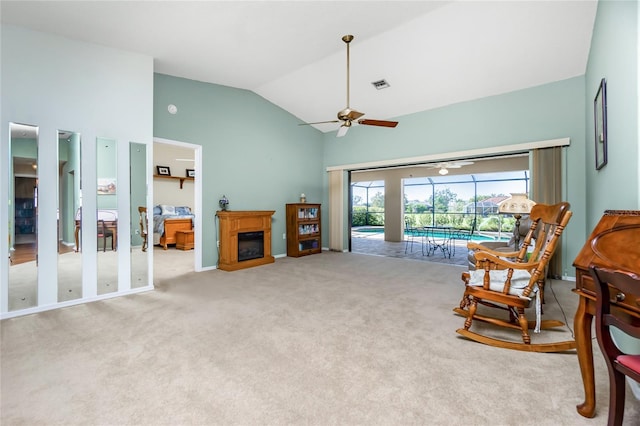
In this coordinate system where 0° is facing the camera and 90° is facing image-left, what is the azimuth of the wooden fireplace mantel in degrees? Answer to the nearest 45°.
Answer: approximately 315°

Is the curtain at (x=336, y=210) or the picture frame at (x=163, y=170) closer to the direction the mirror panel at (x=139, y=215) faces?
the curtain

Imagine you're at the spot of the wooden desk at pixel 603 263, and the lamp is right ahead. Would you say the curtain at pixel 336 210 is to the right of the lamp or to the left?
left

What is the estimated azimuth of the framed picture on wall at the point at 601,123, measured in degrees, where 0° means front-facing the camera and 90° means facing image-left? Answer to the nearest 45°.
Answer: approximately 90°

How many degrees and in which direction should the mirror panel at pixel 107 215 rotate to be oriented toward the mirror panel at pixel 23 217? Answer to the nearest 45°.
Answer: approximately 135° to its right

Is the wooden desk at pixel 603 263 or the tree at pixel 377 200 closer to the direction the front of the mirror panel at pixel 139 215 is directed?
the wooden desk

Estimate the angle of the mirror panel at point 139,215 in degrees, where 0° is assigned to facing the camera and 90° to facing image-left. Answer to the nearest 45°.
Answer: approximately 315°

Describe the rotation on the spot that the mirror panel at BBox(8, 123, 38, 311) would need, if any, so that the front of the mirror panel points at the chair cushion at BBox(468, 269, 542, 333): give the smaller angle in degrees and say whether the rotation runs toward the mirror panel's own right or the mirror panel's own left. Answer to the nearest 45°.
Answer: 0° — it already faces it

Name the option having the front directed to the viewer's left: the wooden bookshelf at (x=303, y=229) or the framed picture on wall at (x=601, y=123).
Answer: the framed picture on wall
